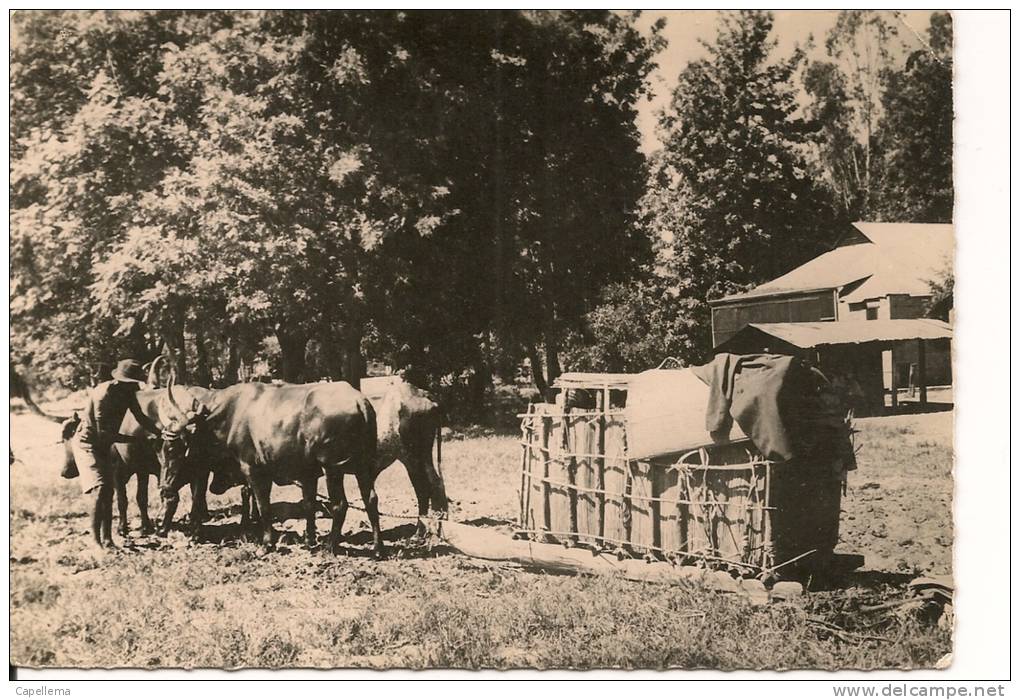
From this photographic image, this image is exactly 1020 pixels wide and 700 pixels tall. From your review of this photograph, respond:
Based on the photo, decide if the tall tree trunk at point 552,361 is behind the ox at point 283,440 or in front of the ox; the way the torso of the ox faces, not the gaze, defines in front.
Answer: behind

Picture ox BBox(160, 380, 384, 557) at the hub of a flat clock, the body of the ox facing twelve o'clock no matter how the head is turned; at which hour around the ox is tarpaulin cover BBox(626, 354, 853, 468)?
The tarpaulin cover is roughly at 7 o'clock from the ox.

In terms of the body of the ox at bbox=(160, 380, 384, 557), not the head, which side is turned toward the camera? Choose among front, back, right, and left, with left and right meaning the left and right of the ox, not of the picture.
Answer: left
